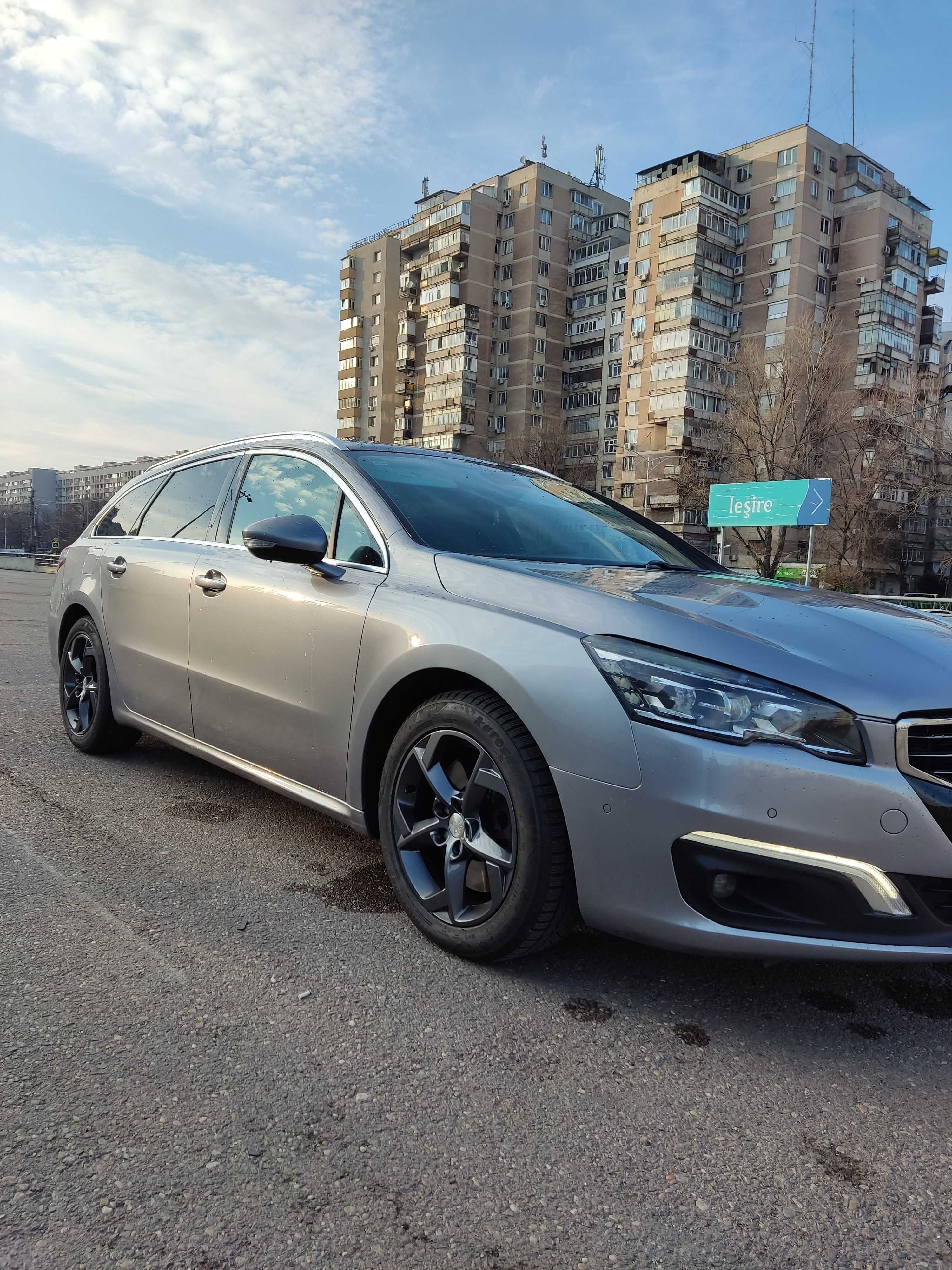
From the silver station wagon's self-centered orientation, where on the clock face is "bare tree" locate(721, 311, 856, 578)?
The bare tree is roughly at 8 o'clock from the silver station wagon.

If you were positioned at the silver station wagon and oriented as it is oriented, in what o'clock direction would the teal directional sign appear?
The teal directional sign is roughly at 8 o'clock from the silver station wagon.
